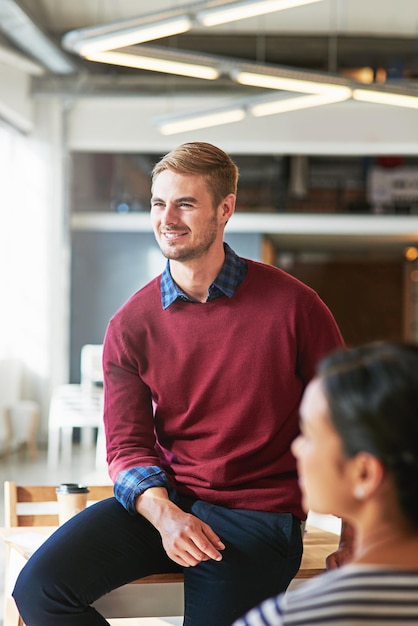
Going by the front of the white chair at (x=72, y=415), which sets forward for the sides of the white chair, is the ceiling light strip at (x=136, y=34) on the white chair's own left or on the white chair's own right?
on the white chair's own left

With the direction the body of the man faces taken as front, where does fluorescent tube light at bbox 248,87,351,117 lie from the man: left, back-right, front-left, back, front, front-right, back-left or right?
back-right

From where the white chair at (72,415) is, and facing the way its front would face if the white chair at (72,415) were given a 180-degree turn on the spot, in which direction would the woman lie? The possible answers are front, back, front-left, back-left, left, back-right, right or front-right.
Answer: right

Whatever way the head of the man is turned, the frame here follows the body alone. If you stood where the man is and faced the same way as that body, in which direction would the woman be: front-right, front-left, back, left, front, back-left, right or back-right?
front-left

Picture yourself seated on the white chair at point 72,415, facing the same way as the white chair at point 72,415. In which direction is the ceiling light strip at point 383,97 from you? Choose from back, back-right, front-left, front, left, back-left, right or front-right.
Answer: back-left

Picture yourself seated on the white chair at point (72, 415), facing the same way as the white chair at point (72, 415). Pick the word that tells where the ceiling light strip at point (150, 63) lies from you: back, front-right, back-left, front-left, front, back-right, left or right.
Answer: left

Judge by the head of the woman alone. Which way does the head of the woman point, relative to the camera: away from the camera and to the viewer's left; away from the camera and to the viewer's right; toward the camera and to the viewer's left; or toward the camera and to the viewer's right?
away from the camera and to the viewer's left

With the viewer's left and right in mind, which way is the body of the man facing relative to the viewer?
facing the viewer and to the left of the viewer

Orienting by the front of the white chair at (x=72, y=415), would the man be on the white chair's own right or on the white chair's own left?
on the white chair's own left

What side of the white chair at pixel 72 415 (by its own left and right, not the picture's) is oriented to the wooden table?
left

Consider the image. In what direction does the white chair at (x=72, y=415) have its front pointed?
to the viewer's left
